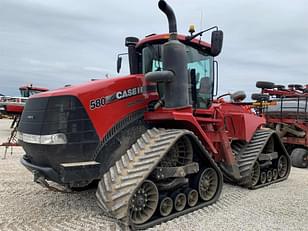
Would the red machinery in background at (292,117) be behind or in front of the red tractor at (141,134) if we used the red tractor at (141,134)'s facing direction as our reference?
behind

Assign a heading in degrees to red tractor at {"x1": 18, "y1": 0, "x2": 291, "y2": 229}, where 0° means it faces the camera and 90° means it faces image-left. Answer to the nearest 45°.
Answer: approximately 45°
